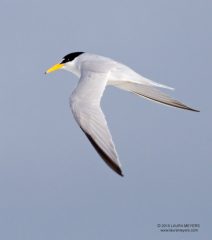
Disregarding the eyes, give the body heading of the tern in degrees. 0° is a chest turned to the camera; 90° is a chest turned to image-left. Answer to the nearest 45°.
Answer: approximately 90°
